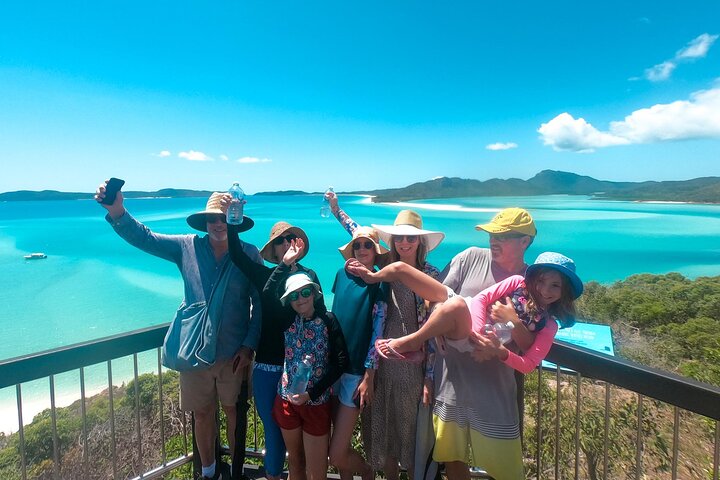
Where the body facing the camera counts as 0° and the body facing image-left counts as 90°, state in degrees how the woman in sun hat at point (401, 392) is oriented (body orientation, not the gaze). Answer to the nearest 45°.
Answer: approximately 0°

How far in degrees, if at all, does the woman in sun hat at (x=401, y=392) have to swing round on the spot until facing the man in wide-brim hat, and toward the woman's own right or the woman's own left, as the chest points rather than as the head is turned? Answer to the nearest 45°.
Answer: approximately 90° to the woman's own right

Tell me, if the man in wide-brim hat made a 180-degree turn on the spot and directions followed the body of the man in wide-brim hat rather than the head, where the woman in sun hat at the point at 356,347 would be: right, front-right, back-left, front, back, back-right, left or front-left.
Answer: back-right

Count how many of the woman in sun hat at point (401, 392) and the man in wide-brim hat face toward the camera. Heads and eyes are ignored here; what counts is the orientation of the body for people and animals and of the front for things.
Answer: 2

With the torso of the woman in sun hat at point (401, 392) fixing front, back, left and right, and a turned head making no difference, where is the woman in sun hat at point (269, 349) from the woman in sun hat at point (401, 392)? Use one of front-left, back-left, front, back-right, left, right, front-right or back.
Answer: right

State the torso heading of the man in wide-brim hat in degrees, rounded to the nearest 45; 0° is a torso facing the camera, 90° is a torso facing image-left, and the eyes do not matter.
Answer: approximately 0°
